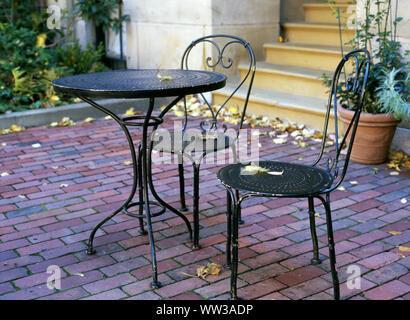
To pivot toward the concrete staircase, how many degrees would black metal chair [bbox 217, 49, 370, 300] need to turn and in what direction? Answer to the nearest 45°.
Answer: approximately 90° to its right

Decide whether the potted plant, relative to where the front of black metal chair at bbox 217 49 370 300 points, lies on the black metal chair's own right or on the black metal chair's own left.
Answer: on the black metal chair's own right

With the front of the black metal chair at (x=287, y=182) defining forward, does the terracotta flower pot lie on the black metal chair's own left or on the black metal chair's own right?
on the black metal chair's own right

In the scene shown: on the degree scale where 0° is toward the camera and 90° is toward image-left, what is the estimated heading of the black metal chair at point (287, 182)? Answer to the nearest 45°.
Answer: approximately 90°

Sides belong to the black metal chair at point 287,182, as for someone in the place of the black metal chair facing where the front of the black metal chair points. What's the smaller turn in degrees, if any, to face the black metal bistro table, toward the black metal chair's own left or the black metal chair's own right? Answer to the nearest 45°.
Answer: approximately 45° to the black metal chair's own right
